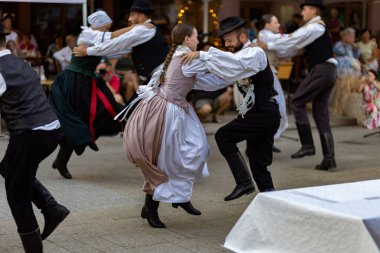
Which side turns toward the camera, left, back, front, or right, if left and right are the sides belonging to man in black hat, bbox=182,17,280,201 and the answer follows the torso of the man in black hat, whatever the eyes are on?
left

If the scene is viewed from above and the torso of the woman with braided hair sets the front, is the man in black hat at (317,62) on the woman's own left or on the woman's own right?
on the woman's own left

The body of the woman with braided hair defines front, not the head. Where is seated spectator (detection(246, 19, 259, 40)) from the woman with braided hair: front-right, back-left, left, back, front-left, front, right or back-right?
left

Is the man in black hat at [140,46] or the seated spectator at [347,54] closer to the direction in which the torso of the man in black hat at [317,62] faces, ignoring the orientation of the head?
the man in black hat

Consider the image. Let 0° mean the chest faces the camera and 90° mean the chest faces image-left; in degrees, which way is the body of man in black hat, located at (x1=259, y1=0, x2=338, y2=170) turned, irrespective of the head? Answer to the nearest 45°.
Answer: approximately 90°

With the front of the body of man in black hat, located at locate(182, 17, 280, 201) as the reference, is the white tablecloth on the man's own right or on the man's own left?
on the man's own left

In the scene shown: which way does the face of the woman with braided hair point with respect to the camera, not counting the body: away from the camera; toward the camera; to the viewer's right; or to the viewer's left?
to the viewer's right

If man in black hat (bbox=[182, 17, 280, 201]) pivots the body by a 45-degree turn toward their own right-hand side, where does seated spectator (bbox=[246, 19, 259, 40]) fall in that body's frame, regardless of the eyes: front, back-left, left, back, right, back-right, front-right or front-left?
front-right

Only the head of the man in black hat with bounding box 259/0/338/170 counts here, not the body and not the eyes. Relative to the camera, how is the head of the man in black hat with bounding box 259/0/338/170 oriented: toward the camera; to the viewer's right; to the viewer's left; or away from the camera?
to the viewer's left

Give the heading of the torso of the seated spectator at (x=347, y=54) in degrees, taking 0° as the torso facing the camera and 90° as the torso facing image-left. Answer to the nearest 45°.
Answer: approximately 0°

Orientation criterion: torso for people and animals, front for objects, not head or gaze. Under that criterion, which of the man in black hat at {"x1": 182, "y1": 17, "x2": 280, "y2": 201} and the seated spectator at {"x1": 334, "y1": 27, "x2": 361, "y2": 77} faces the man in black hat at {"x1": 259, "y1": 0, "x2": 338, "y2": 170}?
the seated spectator

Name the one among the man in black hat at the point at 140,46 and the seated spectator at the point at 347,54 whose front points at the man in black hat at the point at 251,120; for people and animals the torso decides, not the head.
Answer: the seated spectator

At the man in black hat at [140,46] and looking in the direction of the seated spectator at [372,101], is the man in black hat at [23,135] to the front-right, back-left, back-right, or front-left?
back-right

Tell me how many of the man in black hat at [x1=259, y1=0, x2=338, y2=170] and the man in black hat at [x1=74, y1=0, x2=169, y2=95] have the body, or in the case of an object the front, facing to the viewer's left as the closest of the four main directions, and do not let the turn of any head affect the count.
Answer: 2

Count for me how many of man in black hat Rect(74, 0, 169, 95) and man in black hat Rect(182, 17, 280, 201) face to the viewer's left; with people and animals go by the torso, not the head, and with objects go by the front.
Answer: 2

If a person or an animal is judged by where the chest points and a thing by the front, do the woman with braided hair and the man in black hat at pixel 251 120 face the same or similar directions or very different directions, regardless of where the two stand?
very different directions
